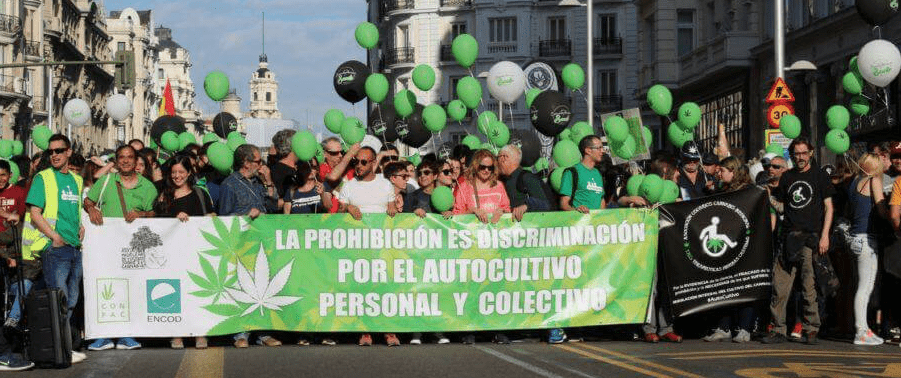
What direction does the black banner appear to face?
toward the camera

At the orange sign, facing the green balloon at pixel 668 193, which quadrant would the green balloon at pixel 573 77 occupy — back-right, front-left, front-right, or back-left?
front-right

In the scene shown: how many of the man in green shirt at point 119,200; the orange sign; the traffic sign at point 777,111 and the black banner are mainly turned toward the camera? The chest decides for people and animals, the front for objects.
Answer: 4

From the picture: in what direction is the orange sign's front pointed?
toward the camera

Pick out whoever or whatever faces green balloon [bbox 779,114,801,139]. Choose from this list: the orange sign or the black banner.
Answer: the orange sign

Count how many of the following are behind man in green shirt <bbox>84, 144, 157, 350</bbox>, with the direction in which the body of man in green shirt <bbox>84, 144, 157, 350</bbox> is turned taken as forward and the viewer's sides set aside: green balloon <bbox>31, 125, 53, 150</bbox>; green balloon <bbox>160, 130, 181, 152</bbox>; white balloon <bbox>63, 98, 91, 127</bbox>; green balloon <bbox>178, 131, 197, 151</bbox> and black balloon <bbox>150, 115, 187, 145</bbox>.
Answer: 5

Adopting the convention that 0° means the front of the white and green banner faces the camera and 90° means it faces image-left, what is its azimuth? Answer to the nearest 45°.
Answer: approximately 0°

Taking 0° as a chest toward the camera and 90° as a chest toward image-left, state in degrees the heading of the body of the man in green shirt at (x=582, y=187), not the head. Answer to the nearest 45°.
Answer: approximately 315°
